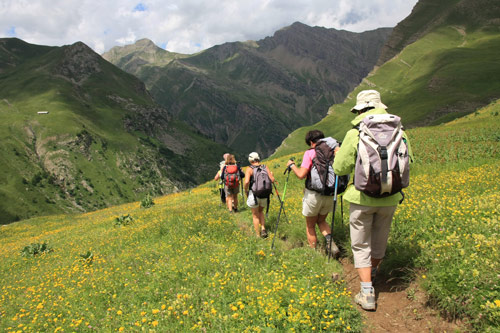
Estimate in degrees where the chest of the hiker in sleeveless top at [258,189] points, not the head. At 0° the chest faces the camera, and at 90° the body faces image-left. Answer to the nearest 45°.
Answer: approximately 135°

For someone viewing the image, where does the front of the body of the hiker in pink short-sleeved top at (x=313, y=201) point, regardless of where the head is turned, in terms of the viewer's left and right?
facing away from the viewer and to the left of the viewer

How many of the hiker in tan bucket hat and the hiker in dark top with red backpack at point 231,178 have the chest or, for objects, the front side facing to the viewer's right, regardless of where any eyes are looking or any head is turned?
0

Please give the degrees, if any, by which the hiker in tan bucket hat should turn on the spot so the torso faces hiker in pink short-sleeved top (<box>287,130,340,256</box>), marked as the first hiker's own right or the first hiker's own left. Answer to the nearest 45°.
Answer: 0° — they already face them

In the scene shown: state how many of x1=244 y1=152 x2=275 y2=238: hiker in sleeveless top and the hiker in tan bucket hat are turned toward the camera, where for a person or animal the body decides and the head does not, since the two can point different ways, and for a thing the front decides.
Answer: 0

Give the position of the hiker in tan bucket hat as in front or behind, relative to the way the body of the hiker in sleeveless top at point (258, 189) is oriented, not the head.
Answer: behind

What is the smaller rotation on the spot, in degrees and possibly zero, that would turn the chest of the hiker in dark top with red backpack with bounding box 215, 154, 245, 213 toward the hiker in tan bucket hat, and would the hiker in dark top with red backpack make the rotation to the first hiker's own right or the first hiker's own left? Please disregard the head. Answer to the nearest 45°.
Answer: approximately 180°

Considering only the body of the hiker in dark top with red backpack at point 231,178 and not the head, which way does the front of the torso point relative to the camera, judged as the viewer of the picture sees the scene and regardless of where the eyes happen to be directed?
away from the camera

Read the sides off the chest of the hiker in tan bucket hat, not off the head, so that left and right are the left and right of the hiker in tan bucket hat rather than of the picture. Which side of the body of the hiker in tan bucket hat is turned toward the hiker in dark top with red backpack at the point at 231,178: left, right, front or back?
front
